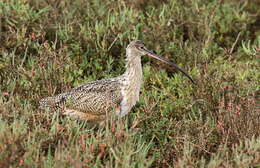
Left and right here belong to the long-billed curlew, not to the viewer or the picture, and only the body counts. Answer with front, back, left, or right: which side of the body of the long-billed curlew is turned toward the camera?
right
